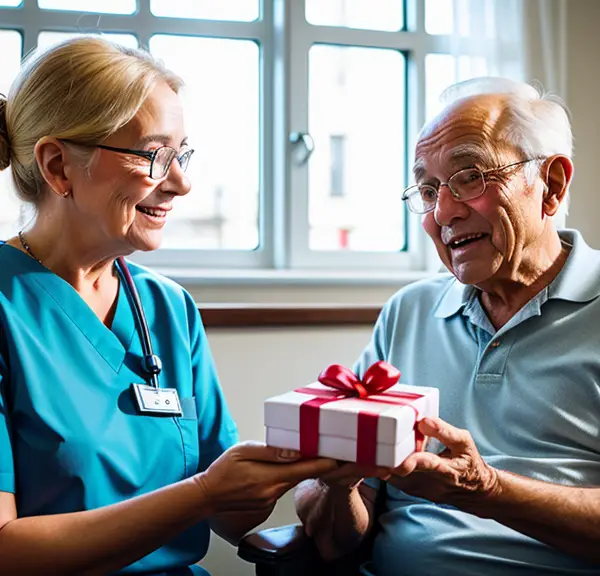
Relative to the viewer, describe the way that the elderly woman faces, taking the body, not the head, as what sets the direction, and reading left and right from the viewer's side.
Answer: facing the viewer and to the right of the viewer

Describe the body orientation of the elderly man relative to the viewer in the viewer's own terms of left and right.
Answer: facing the viewer and to the left of the viewer

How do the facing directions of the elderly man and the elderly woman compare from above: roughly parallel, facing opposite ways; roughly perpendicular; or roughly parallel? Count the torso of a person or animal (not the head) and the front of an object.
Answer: roughly perpendicular

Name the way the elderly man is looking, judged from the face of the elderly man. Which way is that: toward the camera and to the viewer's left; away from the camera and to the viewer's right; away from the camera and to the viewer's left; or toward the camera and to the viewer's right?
toward the camera and to the viewer's left

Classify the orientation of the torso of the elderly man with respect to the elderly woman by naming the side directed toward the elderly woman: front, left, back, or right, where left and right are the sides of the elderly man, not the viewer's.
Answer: front

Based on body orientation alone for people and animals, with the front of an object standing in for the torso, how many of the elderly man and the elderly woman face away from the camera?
0

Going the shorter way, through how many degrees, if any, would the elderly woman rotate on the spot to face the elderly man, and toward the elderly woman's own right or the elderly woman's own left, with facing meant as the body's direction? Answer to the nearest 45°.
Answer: approximately 45° to the elderly woman's own left
